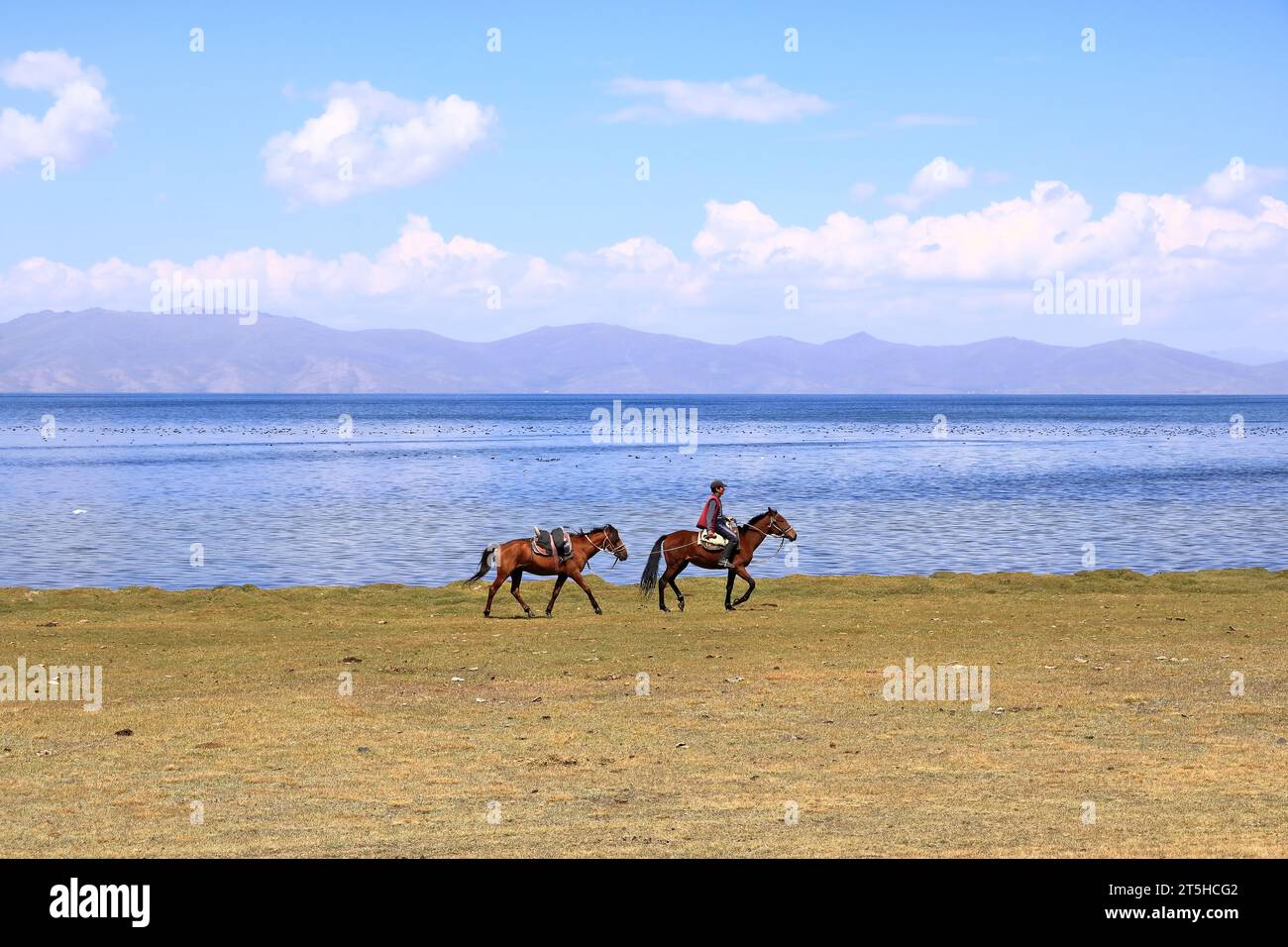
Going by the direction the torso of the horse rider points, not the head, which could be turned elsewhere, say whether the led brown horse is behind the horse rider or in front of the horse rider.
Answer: behind

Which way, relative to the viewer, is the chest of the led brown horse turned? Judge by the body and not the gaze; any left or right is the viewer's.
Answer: facing to the right of the viewer

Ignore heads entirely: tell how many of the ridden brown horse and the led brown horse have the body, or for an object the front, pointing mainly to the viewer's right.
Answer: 2

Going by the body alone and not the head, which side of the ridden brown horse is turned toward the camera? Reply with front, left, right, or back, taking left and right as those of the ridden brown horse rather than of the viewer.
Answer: right

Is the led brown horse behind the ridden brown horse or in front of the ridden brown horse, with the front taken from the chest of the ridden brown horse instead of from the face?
behind

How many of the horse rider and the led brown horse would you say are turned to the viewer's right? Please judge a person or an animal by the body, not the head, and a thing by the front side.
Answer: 2

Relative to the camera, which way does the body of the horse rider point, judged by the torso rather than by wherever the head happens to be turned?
to the viewer's right
